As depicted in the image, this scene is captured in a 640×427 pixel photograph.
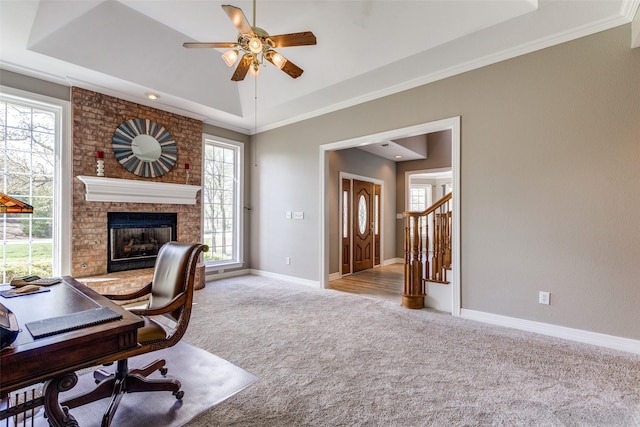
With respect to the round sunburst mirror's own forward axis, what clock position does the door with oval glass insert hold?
The door with oval glass insert is roughly at 9 o'clock from the round sunburst mirror.

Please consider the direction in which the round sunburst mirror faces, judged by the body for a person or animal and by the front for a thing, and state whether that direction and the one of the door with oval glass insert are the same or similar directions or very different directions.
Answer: same or similar directions

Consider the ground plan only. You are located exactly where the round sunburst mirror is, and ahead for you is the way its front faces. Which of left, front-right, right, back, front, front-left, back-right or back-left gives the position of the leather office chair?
front

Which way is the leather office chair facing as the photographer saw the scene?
facing the viewer and to the left of the viewer

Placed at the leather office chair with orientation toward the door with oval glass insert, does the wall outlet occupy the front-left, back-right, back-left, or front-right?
front-right

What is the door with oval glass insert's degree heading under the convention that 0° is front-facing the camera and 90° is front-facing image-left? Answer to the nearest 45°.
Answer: approximately 315°

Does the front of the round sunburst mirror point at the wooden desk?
yes

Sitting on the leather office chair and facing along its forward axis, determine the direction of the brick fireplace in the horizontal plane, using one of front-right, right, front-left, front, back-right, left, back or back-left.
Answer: back-right

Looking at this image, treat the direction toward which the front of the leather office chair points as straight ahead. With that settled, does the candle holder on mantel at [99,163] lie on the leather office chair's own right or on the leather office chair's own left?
on the leather office chair's own right

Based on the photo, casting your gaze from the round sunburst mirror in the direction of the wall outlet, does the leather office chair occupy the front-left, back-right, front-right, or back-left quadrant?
front-right

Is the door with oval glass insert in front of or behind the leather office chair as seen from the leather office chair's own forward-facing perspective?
behind

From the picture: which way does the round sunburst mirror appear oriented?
toward the camera

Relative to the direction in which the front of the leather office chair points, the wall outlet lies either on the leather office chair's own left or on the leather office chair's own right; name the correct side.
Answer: on the leather office chair's own left

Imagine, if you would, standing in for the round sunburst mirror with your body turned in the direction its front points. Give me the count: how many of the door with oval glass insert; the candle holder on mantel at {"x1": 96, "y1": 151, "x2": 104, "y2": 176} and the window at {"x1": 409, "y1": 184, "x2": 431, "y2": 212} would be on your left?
2

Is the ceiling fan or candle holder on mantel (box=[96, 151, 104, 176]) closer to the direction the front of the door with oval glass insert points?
the ceiling fan
